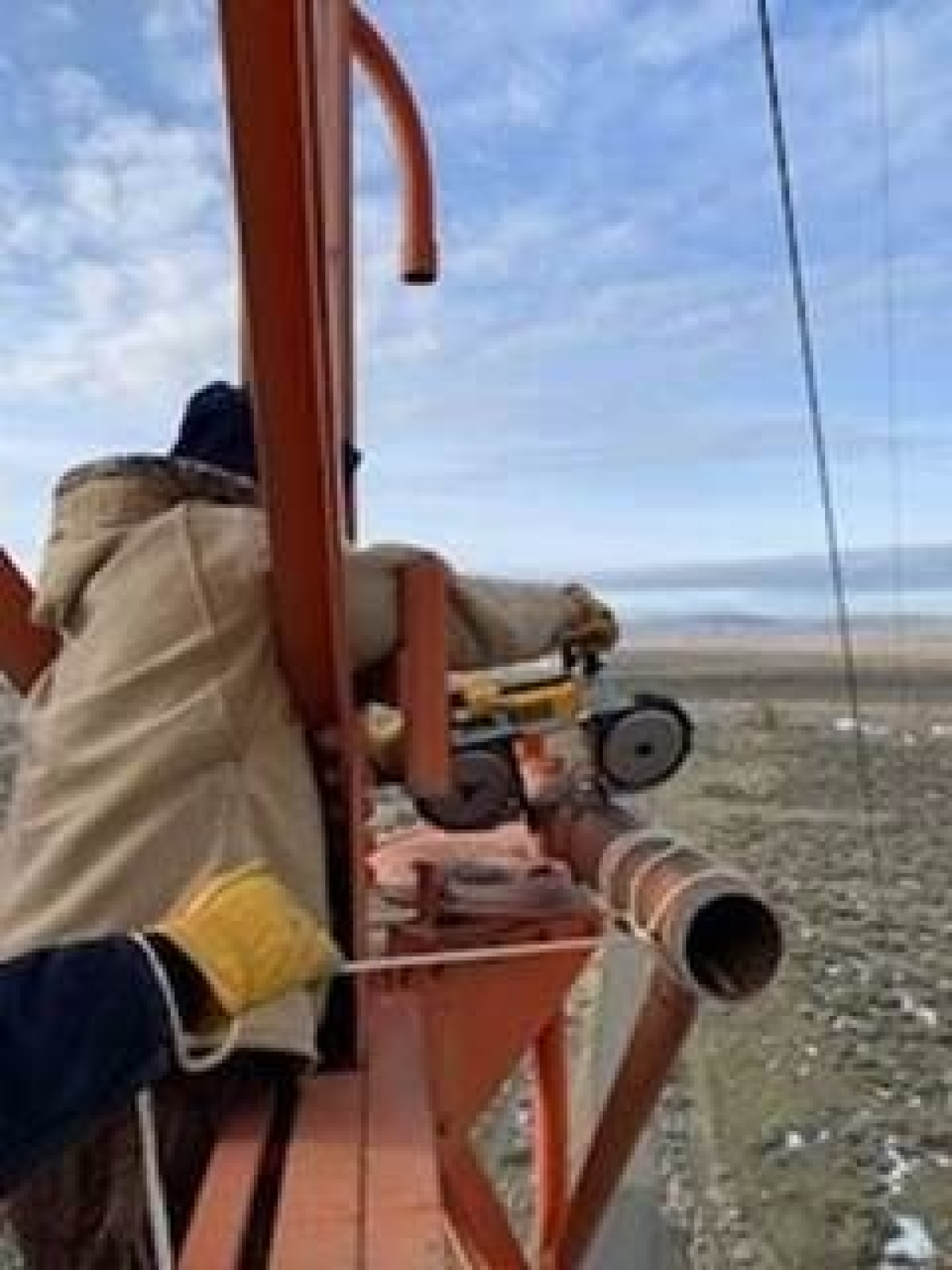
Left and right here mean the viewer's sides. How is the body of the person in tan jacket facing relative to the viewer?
facing away from the viewer and to the right of the viewer
